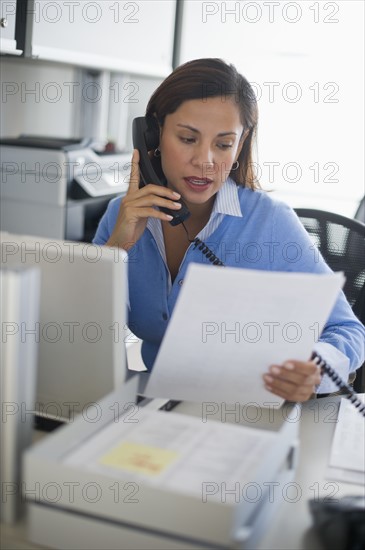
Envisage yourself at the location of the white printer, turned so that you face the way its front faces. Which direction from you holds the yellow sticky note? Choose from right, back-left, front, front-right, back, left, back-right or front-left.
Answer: front-right

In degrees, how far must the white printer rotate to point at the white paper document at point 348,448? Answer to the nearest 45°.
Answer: approximately 45° to its right

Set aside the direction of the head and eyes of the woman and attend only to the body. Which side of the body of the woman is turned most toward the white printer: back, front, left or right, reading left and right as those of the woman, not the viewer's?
right

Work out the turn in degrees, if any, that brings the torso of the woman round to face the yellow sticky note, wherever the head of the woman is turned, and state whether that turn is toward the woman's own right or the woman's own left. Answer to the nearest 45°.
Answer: approximately 45° to the woman's own left

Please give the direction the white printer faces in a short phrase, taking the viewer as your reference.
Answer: facing the viewer and to the right of the viewer

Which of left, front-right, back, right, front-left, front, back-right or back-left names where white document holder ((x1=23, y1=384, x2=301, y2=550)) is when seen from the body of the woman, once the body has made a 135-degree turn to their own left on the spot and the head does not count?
right

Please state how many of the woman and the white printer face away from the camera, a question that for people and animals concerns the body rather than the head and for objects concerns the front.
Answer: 0

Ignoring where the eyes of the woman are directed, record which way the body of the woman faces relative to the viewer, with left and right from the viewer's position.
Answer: facing the viewer and to the left of the viewer

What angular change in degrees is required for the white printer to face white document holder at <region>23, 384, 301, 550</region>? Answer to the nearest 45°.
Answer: approximately 45° to its right
